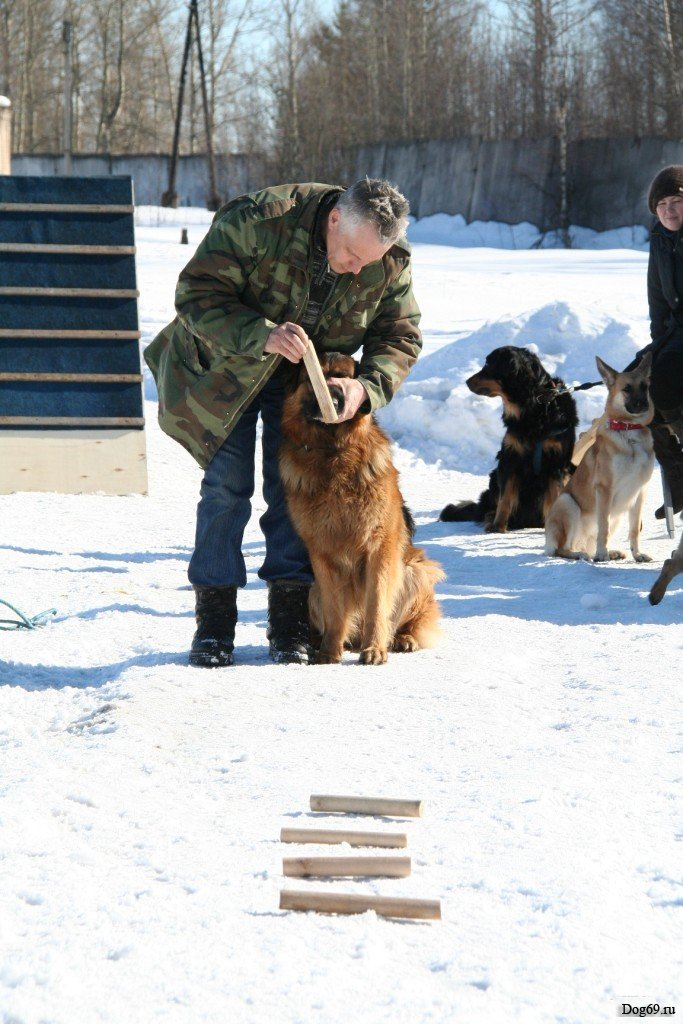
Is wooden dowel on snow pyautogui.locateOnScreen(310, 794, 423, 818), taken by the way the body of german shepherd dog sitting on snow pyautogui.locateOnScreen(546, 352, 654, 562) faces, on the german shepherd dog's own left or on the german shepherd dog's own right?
on the german shepherd dog's own right

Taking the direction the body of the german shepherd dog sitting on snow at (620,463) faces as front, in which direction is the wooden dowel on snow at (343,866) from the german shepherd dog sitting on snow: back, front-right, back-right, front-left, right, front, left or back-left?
front-right

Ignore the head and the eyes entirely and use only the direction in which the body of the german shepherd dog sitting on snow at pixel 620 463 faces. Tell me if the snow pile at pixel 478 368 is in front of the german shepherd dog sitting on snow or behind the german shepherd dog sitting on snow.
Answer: behind

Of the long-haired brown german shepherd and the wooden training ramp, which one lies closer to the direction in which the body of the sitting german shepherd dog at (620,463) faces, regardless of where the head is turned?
the long-haired brown german shepherd

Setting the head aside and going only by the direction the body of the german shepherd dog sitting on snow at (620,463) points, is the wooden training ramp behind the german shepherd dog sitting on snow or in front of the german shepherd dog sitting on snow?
behind

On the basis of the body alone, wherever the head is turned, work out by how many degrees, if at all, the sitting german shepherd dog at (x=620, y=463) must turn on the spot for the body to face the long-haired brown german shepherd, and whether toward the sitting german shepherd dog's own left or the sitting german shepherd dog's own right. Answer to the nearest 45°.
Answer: approximately 45° to the sitting german shepherd dog's own right

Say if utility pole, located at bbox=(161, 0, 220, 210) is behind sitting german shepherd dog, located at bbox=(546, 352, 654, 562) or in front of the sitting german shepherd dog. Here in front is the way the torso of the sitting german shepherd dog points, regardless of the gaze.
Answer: behind

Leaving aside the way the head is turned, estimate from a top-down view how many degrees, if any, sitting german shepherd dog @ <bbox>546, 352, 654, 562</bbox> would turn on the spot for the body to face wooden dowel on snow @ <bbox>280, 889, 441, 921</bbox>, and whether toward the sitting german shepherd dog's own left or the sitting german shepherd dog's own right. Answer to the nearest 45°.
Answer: approximately 45° to the sitting german shepherd dog's own right
